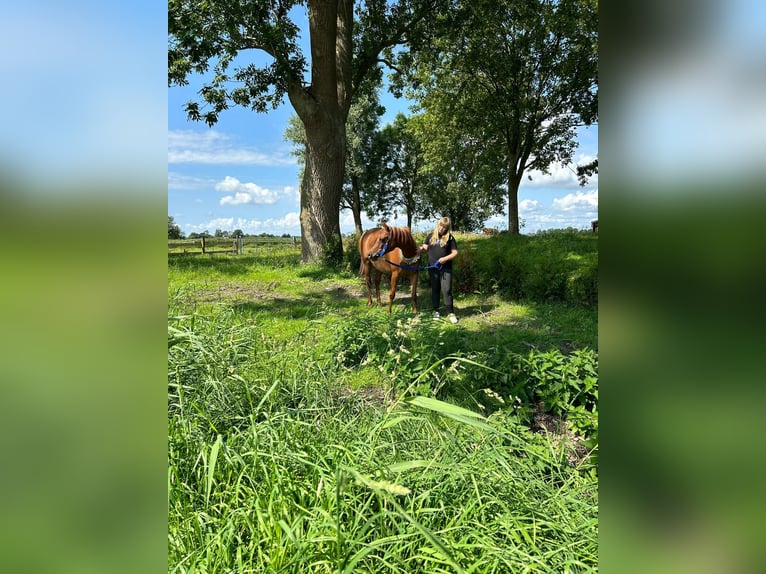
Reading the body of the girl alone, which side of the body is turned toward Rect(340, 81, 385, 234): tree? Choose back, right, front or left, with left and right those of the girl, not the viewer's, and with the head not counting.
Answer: back

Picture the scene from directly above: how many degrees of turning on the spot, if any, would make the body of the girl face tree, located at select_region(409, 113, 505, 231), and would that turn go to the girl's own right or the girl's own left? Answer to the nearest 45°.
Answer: approximately 180°

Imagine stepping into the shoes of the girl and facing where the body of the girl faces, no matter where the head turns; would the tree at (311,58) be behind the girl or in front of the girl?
behind

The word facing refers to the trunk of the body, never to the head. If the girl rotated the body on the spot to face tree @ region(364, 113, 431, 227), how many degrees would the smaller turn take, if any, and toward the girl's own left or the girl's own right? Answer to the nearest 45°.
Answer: approximately 180°

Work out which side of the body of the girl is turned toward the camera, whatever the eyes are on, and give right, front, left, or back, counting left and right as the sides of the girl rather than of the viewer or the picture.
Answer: front
